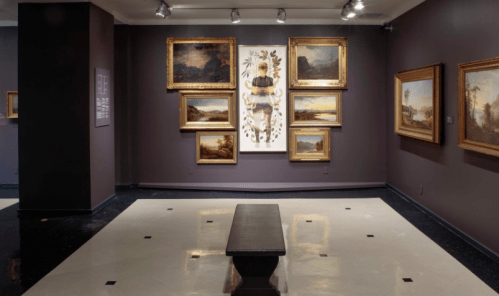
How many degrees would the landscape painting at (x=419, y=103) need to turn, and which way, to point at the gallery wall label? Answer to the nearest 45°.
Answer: approximately 45° to its right

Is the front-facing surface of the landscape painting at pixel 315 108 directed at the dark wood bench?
yes

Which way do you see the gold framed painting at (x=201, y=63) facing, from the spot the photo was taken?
facing the viewer

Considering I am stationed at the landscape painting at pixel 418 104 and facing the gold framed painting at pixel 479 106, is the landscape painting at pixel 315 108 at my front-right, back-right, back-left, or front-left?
back-right

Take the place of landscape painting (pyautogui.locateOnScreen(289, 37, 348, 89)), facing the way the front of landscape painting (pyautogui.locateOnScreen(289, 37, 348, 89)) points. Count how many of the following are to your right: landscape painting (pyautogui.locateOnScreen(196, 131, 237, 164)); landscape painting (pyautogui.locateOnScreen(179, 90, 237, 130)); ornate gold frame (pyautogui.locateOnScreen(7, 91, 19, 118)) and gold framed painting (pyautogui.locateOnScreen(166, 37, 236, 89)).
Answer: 4

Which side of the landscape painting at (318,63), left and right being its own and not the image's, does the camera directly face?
front

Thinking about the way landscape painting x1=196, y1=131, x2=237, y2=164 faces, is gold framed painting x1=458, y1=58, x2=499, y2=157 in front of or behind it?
in front

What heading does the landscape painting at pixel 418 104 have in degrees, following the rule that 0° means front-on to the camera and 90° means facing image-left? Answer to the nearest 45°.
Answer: approximately 45°

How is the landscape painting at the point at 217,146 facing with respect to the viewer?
toward the camera

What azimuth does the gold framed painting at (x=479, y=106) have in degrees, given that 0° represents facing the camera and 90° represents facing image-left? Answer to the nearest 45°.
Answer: approximately 45°

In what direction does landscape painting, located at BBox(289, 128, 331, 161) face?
toward the camera

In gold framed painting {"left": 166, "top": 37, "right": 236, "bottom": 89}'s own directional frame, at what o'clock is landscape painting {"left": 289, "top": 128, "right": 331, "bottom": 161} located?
The landscape painting is roughly at 9 o'clock from the gold framed painting.
